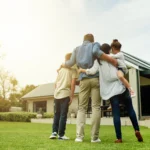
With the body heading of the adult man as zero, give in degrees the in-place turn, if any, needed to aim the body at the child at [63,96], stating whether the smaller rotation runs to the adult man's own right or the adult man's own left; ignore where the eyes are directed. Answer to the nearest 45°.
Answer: approximately 45° to the adult man's own left

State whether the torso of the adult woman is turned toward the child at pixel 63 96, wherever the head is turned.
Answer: no

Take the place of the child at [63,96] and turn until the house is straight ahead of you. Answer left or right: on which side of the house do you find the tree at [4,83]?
left

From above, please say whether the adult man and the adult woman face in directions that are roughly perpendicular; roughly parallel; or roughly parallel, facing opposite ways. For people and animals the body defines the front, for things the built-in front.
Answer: roughly parallel

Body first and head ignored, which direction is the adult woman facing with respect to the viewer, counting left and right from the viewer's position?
facing away from the viewer

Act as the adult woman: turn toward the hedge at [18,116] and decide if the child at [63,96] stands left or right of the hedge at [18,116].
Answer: left

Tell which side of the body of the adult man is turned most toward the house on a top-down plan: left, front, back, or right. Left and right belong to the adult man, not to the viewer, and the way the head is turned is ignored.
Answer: front

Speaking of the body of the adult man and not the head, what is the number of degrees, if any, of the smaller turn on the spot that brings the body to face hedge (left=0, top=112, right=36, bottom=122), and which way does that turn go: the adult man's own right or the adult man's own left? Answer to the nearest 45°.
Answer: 0° — they already face it

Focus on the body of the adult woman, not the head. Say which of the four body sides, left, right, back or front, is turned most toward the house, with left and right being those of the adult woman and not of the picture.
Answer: front

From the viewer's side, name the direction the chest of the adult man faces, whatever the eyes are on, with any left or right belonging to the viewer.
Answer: facing away from the viewer

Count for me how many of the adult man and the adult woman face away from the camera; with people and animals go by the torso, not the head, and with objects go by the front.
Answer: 2
